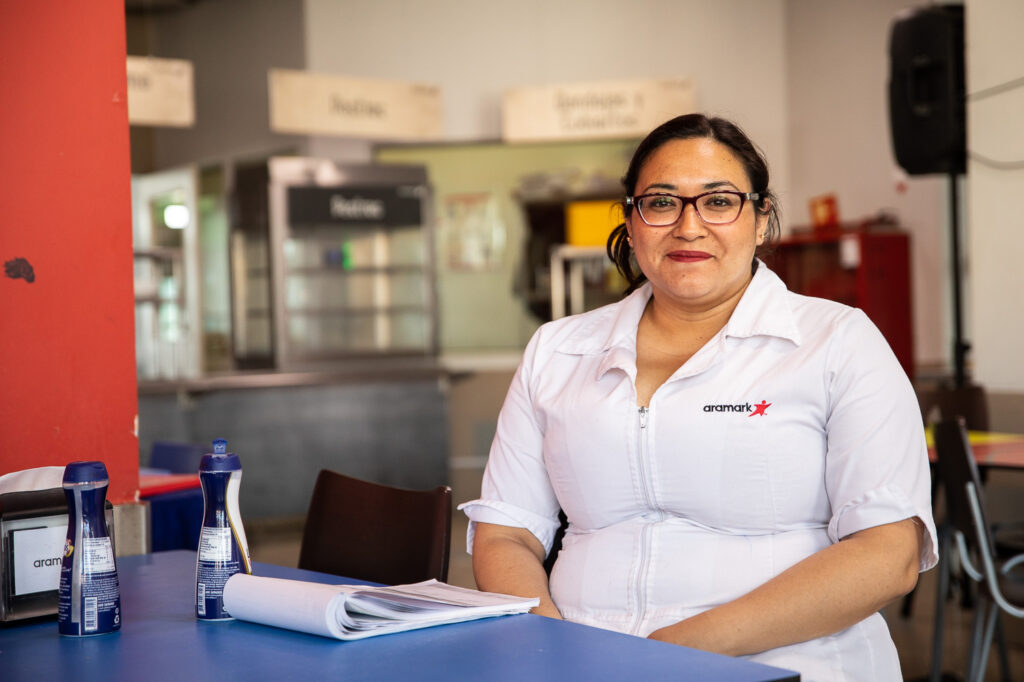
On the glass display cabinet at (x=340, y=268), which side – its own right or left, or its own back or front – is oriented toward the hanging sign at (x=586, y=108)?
left

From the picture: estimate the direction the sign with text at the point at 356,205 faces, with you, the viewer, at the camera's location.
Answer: facing the viewer

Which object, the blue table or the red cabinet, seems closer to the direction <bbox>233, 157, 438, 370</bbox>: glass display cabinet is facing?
the blue table

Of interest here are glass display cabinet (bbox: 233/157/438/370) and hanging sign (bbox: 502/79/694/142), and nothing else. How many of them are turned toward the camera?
2

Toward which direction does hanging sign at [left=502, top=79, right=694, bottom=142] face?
toward the camera

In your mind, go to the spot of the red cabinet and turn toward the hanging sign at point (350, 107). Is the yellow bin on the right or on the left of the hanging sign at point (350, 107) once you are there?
right

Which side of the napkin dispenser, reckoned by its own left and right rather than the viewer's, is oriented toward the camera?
front

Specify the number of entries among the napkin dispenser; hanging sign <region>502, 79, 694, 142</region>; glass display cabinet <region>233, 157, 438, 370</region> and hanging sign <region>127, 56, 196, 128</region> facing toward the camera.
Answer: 4

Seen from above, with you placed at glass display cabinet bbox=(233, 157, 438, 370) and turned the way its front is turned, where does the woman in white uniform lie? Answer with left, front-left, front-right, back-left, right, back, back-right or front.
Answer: front

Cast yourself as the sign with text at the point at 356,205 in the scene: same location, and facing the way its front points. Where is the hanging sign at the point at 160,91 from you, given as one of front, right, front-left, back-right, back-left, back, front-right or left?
front-right

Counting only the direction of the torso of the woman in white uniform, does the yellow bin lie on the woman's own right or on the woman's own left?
on the woman's own right
